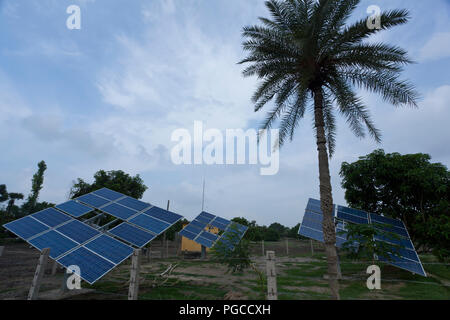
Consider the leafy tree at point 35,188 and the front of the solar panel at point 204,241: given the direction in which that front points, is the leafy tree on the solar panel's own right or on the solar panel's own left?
on the solar panel's own right

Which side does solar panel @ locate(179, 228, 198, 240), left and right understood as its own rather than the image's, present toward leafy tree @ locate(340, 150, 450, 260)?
left

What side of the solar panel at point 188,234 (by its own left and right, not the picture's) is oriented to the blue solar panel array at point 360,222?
left
